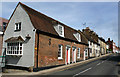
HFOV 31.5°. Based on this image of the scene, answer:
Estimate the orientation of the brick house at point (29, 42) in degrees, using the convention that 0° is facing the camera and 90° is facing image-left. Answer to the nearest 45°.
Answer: approximately 315°

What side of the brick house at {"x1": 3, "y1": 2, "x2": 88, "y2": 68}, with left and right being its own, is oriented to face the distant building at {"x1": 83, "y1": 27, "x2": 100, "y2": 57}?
left

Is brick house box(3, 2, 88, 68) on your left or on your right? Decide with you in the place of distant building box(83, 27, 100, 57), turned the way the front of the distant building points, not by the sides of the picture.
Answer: on your right

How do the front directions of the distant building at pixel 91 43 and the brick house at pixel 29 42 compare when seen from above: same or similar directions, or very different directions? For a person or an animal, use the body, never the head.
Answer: same or similar directions
